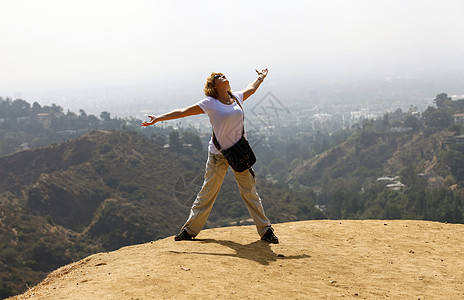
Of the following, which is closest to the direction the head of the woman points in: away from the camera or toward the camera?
toward the camera

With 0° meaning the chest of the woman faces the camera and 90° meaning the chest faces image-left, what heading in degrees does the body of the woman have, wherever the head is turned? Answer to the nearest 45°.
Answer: approximately 315°
